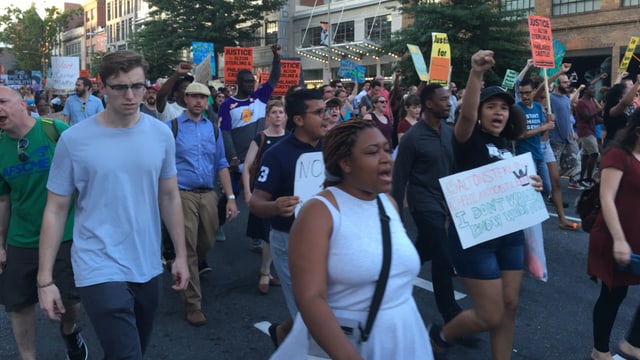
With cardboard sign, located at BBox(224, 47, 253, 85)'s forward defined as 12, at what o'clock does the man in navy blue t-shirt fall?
The man in navy blue t-shirt is roughly at 12 o'clock from the cardboard sign.

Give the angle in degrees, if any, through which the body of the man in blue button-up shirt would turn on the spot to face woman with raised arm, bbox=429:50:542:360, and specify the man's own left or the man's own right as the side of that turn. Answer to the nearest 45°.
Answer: approximately 45° to the man's own left

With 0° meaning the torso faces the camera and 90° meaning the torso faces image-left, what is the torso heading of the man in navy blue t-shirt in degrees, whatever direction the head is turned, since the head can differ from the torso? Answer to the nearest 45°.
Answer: approximately 315°

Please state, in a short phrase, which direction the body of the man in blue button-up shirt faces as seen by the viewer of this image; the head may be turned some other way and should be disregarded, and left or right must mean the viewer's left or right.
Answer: facing the viewer

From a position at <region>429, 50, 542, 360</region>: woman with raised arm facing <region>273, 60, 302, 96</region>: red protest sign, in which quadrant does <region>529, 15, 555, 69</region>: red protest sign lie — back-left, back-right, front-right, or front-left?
front-right

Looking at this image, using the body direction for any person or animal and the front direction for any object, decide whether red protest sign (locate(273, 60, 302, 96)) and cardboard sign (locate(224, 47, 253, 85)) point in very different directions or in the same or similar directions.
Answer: same or similar directions

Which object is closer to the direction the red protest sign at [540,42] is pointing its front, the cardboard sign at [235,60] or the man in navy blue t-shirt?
the man in navy blue t-shirt

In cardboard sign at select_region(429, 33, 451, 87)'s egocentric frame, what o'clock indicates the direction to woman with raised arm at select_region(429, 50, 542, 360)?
The woman with raised arm is roughly at 12 o'clock from the cardboard sign.

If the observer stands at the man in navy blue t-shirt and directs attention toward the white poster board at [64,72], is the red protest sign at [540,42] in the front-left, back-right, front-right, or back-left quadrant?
front-right

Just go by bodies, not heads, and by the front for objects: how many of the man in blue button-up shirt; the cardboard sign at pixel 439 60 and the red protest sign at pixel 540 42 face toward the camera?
3

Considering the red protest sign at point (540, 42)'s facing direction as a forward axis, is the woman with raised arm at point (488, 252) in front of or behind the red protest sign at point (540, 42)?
in front

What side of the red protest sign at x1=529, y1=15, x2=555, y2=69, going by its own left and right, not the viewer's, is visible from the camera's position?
front

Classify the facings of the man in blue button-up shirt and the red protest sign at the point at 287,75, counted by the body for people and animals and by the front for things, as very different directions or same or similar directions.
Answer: same or similar directions

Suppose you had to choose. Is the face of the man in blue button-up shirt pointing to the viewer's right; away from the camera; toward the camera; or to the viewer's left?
toward the camera

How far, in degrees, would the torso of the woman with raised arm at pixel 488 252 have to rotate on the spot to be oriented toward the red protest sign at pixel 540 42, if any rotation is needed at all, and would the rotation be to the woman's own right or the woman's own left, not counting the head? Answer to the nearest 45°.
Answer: approximately 135° to the woman's own left
